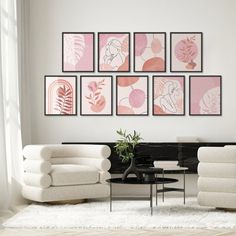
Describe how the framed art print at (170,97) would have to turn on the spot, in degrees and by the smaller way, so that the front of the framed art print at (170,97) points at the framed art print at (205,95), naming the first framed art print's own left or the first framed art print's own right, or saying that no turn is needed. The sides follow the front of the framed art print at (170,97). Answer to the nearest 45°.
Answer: approximately 90° to the first framed art print's own left

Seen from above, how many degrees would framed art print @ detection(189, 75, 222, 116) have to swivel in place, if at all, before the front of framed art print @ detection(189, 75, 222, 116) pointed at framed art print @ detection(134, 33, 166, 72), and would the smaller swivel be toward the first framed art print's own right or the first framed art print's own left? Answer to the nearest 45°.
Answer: approximately 90° to the first framed art print's own right

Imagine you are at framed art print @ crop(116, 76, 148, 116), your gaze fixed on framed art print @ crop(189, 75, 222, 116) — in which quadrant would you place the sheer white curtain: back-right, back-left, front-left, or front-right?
back-right
